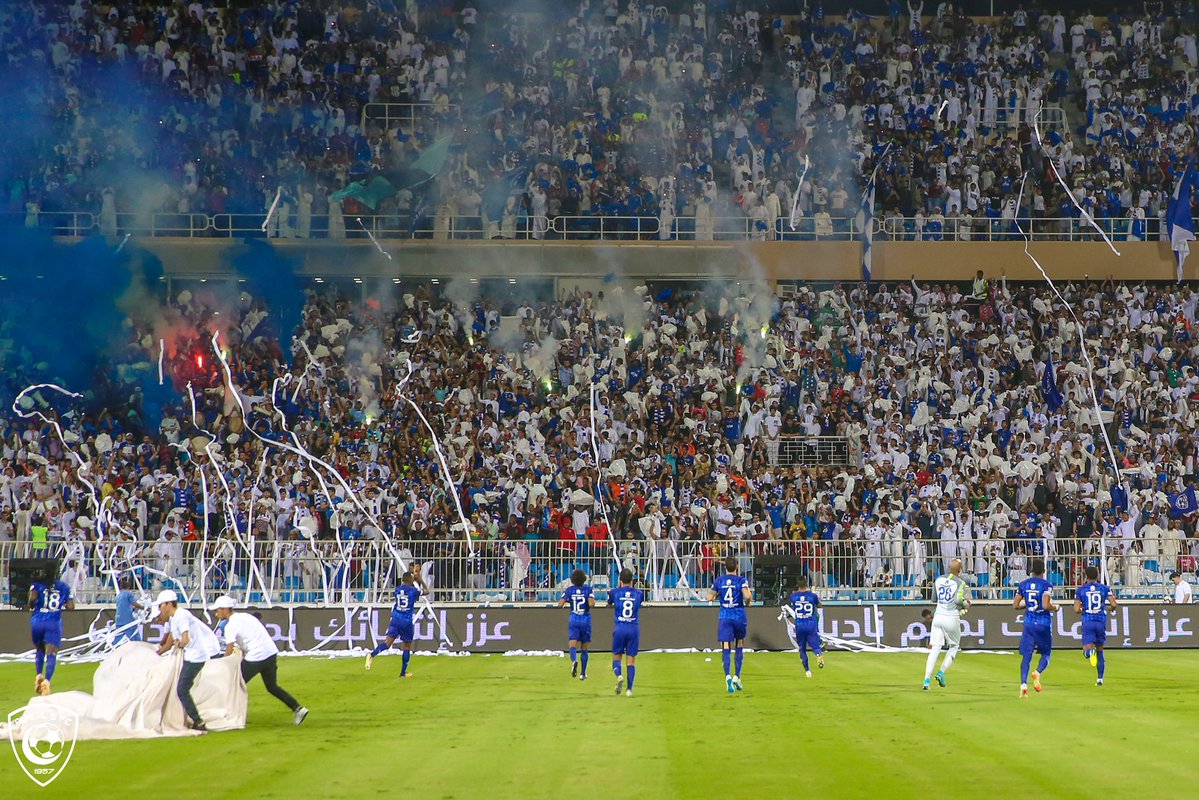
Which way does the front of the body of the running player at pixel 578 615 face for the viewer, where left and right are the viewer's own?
facing away from the viewer

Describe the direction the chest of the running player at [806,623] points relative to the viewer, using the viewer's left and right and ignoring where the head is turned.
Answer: facing away from the viewer

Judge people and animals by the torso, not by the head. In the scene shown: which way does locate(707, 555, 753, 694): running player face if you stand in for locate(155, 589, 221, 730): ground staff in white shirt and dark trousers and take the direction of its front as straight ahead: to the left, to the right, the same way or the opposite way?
to the right

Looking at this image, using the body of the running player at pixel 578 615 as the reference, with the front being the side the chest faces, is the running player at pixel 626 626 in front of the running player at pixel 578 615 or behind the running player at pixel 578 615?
behind

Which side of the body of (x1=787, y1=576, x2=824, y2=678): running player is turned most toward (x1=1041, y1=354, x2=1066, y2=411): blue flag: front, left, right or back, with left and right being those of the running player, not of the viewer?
front

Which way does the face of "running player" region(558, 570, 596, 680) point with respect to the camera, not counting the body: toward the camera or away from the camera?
away from the camera

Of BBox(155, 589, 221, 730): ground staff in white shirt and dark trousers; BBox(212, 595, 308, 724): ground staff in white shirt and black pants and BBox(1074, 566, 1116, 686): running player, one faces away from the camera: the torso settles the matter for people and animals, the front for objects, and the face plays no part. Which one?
the running player

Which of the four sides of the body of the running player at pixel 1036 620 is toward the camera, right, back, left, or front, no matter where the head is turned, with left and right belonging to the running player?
back

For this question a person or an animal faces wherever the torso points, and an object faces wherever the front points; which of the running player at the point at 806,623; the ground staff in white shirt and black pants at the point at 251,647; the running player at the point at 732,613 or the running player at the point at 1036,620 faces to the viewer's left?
the ground staff in white shirt and black pants

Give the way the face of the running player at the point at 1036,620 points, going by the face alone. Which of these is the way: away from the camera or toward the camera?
away from the camera

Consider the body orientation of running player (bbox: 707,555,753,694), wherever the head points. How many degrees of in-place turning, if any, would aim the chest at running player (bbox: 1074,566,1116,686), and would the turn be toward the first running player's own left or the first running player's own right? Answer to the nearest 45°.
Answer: approximately 90° to the first running player's own right

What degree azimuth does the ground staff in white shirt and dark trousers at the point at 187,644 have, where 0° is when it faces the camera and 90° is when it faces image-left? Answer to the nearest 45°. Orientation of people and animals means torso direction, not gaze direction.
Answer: approximately 90°

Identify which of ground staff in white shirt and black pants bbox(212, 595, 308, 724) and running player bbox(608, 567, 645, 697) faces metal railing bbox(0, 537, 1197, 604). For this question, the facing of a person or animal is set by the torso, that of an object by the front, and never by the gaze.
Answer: the running player

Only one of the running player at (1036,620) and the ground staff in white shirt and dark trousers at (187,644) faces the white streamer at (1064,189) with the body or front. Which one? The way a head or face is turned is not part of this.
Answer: the running player

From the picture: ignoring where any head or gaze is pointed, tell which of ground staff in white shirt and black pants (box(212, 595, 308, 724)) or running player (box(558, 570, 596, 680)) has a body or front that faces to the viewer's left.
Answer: the ground staff in white shirt and black pants

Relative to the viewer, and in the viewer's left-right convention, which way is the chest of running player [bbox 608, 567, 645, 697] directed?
facing away from the viewer

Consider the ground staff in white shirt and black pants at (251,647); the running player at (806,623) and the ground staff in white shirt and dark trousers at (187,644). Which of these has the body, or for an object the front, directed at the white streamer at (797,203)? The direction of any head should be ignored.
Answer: the running player
